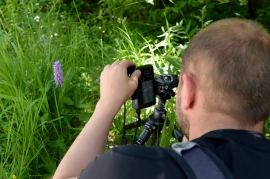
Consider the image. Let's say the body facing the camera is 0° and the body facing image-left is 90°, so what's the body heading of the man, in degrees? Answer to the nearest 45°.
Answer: approximately 135°

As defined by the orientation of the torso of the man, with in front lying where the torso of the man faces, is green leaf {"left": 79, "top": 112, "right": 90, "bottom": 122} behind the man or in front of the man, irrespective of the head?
in front

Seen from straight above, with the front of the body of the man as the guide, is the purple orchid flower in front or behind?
in front

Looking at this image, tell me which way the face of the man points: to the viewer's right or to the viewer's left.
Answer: to the viewer's left

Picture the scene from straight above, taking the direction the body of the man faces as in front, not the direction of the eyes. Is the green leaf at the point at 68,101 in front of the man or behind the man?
in front
